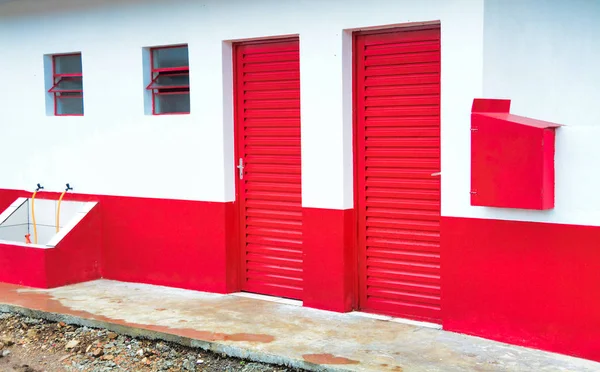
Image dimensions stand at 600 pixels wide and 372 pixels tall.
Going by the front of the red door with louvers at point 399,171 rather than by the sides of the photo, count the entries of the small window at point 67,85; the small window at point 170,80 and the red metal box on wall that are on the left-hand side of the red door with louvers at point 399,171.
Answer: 1

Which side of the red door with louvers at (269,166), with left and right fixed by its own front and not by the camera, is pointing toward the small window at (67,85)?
right

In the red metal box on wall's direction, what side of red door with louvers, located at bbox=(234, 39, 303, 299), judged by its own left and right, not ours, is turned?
left

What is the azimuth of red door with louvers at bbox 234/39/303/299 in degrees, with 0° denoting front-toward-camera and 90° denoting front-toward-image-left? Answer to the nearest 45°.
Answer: approximately 45°

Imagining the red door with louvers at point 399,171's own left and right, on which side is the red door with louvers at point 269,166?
on its right

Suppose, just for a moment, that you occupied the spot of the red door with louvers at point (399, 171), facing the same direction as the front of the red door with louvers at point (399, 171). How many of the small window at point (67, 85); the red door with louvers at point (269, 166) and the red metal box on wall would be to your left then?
1

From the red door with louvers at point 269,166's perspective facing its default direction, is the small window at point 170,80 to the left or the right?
on its right

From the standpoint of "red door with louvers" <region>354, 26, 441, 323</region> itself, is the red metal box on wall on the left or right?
on its left

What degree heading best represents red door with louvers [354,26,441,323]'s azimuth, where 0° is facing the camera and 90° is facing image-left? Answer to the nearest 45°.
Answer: approximately 45°
